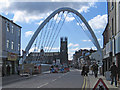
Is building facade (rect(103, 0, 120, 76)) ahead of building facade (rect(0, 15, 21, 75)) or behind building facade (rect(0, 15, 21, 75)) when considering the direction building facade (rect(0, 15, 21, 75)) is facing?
ahead

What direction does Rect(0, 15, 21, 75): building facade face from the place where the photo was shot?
facing the viewer and to the right of the viewer

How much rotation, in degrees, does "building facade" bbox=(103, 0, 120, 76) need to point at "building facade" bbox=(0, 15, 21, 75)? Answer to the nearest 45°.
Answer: approximately 45° to its right

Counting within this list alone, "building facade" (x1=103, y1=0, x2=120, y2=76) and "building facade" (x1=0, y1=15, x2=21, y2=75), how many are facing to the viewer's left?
1

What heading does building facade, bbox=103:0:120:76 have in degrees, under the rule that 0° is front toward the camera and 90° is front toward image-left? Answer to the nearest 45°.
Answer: approximately 90°
